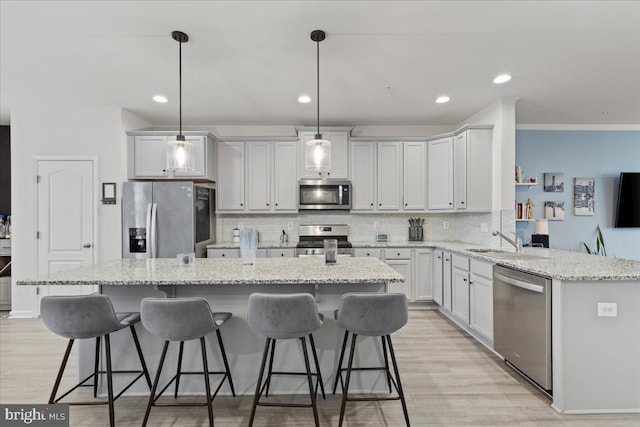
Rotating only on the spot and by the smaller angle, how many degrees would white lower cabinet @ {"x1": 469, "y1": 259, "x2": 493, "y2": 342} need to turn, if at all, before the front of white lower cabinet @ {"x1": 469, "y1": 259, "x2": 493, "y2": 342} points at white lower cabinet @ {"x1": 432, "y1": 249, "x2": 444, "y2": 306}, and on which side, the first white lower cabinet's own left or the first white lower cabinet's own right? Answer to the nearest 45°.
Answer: approximately 90° to the first white lower cabinet's own right

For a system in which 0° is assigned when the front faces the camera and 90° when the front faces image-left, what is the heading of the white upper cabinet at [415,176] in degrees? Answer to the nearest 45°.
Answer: approximately 0°

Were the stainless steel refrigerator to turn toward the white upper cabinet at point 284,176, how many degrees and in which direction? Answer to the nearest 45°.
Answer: approximately 90° to its left

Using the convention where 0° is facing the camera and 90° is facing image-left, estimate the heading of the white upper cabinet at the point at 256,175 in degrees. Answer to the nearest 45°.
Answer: approximately 0°

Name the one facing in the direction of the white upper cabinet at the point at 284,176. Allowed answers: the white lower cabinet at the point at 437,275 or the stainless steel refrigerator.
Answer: the white lower cabinet

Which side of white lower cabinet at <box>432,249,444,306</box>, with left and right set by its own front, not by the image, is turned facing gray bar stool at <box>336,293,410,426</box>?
left
